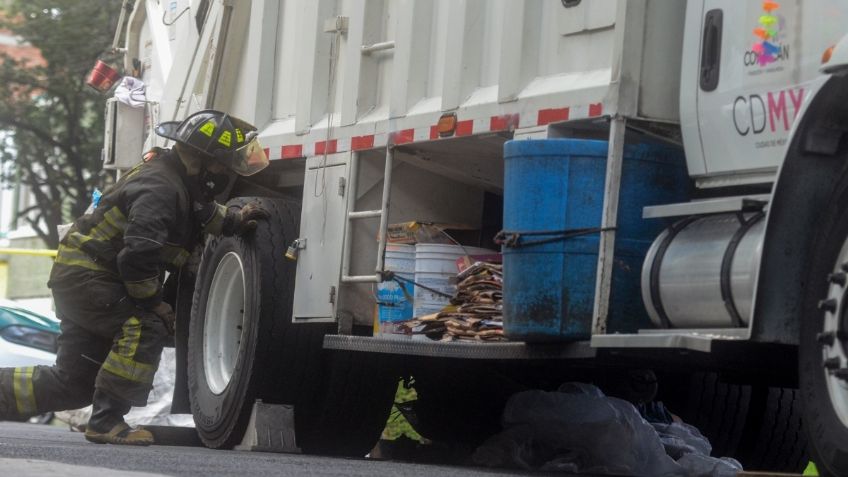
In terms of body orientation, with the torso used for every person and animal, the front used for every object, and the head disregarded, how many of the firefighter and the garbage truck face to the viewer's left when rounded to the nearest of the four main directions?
0

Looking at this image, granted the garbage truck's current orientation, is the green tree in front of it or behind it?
behind

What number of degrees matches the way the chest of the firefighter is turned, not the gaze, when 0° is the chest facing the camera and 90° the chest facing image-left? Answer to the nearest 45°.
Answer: approximately 270°

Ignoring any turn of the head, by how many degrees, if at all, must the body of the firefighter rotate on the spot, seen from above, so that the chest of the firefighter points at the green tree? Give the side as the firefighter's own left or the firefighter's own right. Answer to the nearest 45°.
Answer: approximately 90° to the firefighter's own left

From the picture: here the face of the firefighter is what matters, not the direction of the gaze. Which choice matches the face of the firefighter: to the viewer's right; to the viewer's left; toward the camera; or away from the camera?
to the viewer's right

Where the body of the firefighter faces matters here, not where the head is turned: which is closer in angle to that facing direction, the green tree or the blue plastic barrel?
the blue plastic barrel

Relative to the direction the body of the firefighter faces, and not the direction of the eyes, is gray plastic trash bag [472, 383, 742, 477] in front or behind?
in front
